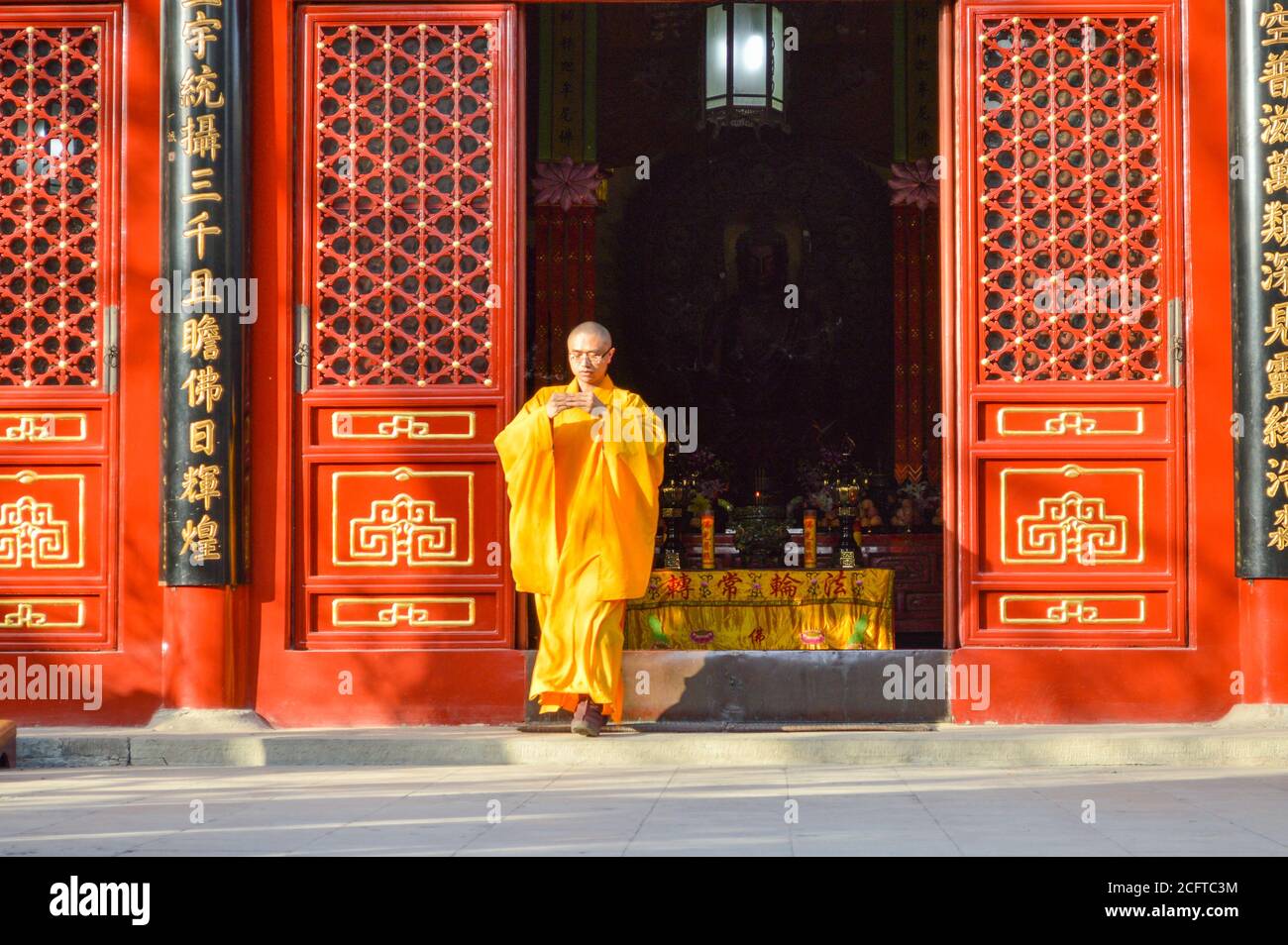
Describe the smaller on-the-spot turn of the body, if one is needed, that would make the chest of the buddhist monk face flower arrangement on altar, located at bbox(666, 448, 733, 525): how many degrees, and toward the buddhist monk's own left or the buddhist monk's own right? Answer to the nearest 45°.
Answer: approximately 180°

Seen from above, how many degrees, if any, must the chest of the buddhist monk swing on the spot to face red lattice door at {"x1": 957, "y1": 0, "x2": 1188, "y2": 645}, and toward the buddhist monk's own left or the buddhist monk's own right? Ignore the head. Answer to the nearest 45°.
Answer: approximately 90° to the buddhist monk's own left

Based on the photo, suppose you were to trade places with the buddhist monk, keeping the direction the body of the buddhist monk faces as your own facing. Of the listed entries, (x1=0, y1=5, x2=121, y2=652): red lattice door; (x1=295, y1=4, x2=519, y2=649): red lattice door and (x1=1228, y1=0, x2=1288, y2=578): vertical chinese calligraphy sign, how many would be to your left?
1

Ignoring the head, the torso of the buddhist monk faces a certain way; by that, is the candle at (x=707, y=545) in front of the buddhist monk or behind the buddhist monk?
behind

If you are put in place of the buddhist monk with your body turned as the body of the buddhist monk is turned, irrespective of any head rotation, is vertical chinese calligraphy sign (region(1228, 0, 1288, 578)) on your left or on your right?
on your left

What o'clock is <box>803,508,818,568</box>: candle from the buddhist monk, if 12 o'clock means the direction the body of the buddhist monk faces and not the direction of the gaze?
The candle is roughly at 7 o'clock from the buddhist monk.

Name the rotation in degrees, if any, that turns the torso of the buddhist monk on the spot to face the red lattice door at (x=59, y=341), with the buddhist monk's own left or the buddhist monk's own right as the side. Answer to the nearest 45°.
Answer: approximately 90° to the buddhist monk's own right

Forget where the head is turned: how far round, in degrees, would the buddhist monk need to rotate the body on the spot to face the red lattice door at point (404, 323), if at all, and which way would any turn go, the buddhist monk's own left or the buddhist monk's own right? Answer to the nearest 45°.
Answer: approximately 135° to the buddhist monk's own right

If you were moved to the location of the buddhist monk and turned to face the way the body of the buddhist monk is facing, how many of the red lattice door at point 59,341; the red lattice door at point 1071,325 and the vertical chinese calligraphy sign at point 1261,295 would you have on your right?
1

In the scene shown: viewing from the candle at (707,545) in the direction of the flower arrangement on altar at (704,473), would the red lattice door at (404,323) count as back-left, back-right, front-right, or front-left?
back-left

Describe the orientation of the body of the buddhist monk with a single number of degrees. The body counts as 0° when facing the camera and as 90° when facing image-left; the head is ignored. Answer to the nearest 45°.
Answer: approximately 0°
